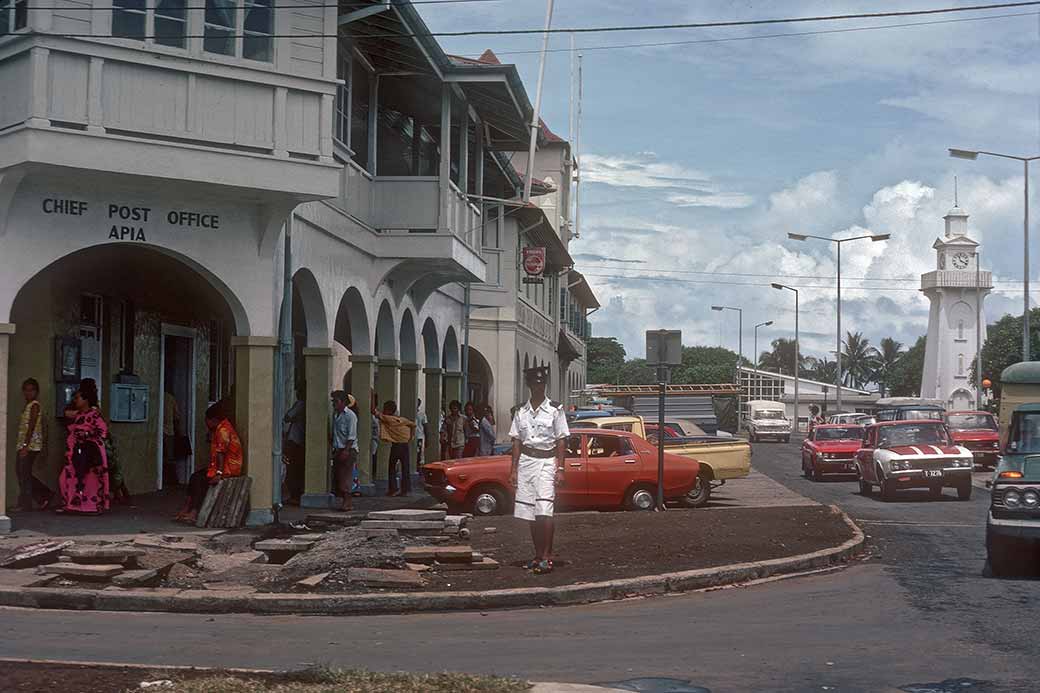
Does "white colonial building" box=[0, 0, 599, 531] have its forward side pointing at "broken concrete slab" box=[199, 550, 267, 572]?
yes

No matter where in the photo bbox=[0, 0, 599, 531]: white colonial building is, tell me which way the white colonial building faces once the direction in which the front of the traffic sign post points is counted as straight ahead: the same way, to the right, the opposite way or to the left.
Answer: the opposite way

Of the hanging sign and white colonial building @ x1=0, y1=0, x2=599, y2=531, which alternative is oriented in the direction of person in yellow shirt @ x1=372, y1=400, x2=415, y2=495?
the hanging sign

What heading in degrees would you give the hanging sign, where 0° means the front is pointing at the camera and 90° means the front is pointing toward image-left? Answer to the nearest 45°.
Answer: approximately 0°

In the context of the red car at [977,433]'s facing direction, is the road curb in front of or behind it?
in front

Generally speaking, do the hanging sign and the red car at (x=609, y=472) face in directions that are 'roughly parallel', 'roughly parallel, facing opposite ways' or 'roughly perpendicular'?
roughly perpendicular

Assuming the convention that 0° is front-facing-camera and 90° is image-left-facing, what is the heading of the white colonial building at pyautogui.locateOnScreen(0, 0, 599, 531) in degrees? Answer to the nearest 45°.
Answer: approximately 0°

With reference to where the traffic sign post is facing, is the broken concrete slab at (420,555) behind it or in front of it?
behind

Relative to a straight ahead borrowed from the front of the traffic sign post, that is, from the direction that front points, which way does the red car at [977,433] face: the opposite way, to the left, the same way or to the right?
the opposite way

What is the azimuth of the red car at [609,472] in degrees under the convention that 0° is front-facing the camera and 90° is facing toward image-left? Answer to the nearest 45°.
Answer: approximately 90°

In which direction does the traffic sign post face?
away from the camera

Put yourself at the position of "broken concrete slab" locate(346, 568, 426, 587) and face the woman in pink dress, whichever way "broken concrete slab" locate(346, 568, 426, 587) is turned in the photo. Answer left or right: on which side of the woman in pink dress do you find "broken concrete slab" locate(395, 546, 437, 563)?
right

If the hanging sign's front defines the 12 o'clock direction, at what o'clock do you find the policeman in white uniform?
The policeman in white uniform is roughly at 12 o'clock from the hanging sign.
